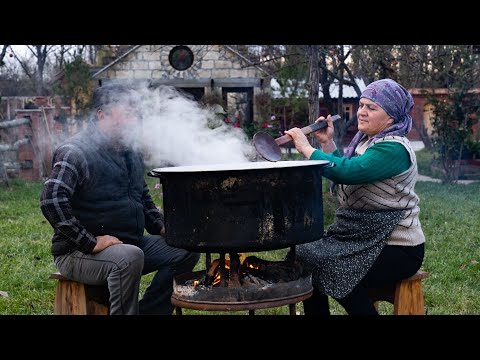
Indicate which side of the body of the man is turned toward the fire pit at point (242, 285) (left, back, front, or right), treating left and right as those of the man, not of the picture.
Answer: front

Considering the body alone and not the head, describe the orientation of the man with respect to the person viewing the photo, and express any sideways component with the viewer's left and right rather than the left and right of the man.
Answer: facing the viewer and to the right of the viewer

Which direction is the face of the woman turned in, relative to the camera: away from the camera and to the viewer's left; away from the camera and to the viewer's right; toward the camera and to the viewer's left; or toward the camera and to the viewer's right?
toward the camera and to the viewer's left

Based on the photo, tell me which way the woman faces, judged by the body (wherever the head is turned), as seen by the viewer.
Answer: to the viewer's left

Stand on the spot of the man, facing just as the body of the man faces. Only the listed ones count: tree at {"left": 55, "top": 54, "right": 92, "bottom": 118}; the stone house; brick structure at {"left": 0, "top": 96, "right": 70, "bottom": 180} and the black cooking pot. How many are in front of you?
1

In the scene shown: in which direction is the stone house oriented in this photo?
toward the camera

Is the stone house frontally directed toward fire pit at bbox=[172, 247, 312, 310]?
yes

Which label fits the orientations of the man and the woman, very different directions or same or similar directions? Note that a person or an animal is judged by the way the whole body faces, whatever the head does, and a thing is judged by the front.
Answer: very different directions

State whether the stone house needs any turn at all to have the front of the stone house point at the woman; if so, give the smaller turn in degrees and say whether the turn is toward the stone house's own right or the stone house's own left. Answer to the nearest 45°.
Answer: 0° — it already faces them

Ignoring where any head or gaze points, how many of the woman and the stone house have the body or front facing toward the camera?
1

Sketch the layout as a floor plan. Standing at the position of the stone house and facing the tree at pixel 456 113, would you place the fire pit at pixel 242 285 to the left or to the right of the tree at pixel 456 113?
right

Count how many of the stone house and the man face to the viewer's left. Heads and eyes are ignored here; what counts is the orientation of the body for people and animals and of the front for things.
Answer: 0

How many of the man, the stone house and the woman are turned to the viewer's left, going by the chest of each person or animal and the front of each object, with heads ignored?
1

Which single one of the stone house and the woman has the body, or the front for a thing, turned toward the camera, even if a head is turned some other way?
the stone house

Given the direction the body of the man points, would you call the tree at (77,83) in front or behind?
behind
